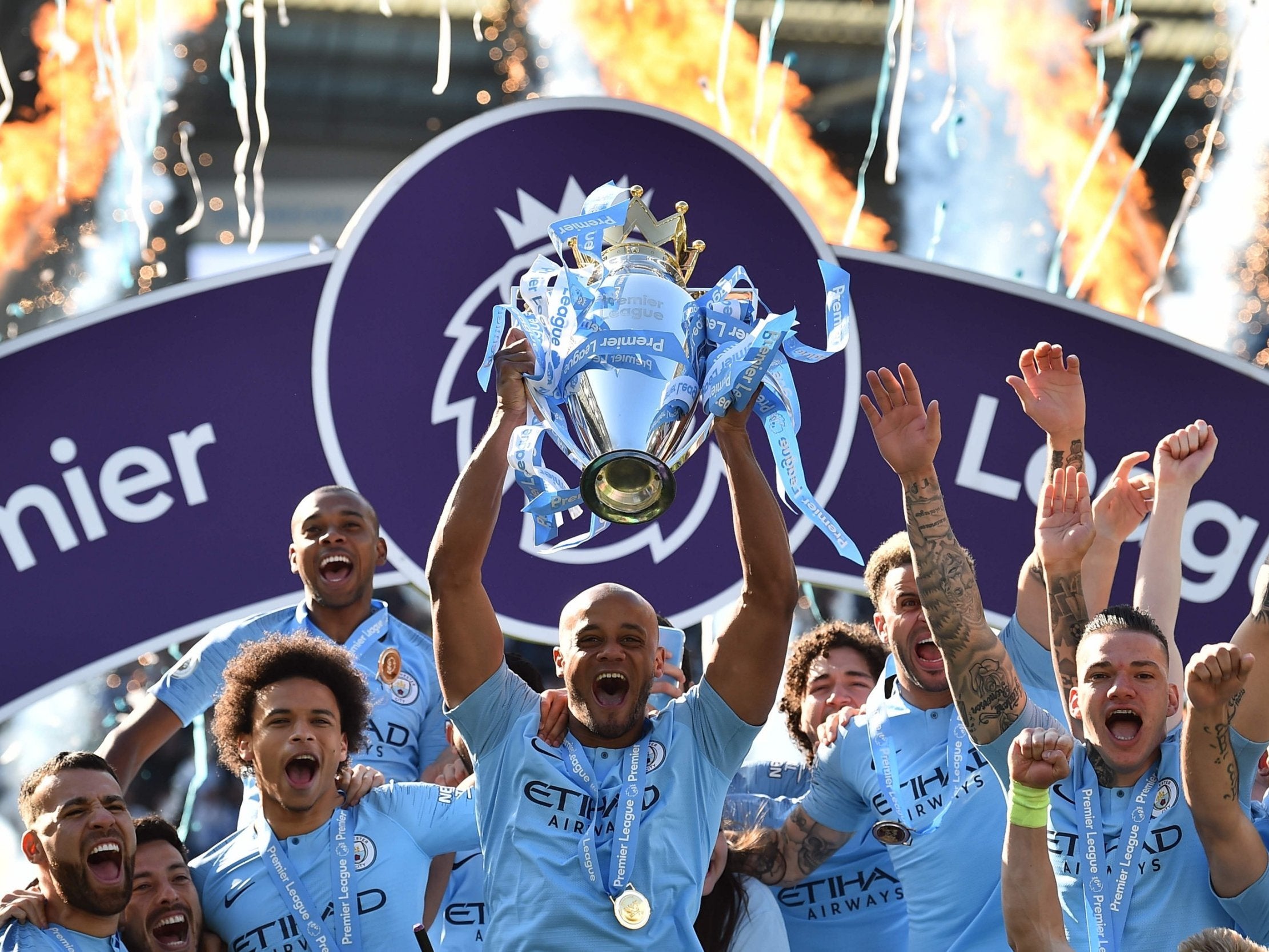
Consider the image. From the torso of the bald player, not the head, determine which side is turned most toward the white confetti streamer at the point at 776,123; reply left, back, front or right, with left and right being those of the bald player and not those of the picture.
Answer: back

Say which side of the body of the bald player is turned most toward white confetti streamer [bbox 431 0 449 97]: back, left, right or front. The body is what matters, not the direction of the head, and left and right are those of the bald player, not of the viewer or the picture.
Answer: back

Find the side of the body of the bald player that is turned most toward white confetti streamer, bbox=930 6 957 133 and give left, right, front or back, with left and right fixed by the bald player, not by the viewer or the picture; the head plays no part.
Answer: back

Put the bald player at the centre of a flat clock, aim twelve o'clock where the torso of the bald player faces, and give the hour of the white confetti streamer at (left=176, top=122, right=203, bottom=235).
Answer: The white confetti streamer is roughly at 5 o'clock from the bald player.

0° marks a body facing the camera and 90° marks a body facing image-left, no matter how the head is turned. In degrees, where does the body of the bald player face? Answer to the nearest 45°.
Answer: approximately 0°
